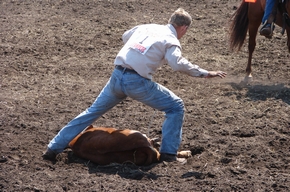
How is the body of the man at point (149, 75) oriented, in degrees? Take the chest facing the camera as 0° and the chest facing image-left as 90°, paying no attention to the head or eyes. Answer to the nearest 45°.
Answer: approximately 225°

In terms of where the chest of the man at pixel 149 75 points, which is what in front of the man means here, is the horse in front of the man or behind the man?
in front
